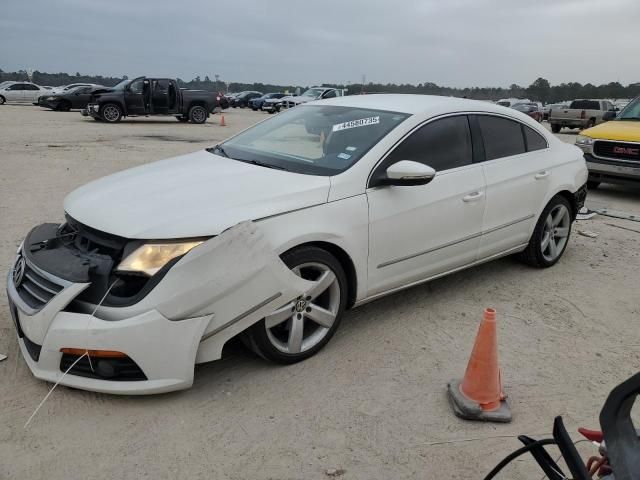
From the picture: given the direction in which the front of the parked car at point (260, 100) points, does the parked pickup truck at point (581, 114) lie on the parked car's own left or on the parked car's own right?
on the parked car's own left

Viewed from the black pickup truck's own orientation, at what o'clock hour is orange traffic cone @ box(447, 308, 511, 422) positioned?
The orange traffic cone is roughly at 9 o'clock from the black pickup truck.

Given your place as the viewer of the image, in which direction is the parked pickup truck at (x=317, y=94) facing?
facing the viewer and to the left of the viewer

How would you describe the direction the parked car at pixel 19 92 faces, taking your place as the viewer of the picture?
facing to the left of the viewer

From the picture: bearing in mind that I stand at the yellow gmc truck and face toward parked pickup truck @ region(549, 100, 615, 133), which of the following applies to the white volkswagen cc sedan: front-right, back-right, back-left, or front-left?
back-left

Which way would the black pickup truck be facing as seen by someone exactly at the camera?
facing to the left of the viewer

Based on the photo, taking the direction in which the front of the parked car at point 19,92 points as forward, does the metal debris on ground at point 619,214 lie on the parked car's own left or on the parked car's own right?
on the parked car's own left

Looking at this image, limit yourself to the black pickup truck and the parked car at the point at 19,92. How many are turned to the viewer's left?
2

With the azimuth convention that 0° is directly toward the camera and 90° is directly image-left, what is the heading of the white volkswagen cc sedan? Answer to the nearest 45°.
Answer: approximately 45°

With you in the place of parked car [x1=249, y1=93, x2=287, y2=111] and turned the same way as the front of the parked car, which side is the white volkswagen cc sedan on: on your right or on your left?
on your left
